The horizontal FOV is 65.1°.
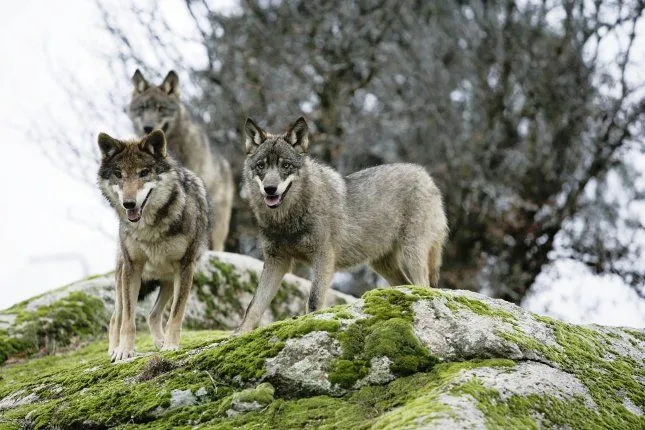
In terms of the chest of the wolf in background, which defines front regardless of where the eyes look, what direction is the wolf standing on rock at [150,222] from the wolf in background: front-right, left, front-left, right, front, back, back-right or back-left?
front-left

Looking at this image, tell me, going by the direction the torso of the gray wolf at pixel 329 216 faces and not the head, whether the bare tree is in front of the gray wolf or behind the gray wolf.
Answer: behind

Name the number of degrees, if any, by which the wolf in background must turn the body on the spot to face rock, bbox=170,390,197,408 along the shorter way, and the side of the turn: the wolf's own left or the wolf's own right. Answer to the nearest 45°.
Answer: approximately 45° to the wolf's own left

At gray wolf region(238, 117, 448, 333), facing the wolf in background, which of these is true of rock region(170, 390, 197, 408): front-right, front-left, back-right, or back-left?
back-left

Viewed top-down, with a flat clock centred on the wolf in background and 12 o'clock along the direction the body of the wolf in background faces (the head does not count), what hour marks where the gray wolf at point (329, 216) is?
The gray wolf is roughly at 10 o'clock from the wolf in background.

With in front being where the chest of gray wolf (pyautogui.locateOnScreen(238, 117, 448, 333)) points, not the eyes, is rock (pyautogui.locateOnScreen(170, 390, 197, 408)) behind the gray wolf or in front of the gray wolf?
in front

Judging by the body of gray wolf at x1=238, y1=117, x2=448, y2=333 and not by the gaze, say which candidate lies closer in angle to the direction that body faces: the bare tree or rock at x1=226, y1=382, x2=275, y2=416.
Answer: the rock

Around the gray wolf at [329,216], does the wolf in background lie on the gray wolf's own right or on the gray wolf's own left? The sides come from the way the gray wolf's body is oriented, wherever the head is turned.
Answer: on the gray wolf's own right

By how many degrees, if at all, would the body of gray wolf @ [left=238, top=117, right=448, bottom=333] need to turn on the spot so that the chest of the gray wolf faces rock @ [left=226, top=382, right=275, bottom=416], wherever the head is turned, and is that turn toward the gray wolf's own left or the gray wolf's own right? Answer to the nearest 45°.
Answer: approximately 45° to the gray wolf's own left
